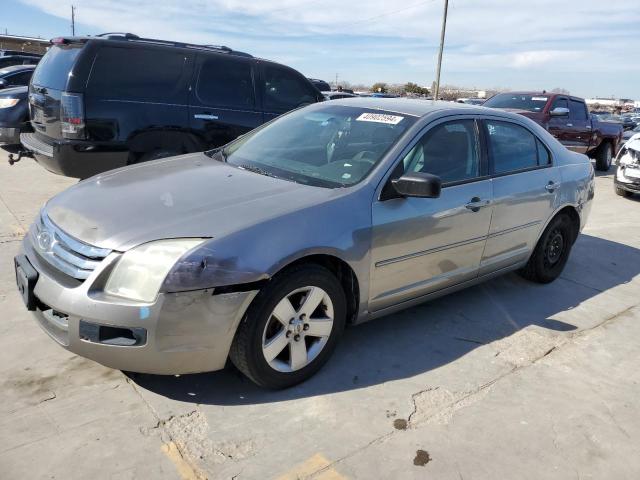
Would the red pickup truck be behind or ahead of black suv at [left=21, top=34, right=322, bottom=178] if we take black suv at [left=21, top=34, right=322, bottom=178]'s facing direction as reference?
ahead

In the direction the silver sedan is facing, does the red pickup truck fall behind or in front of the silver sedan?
behind

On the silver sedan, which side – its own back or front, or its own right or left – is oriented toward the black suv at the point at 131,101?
right

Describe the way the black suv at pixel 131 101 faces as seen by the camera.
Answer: facing away from the viewer and to the right of the viewer

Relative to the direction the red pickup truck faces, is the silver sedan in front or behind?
in front

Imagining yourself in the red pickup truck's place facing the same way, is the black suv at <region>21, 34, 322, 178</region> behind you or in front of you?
in front

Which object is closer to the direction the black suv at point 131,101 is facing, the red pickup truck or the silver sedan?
the red pickup truck

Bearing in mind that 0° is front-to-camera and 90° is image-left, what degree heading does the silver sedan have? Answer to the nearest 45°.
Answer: approximately 45°

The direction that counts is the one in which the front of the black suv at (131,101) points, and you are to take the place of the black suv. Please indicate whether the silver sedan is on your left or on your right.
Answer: on your right

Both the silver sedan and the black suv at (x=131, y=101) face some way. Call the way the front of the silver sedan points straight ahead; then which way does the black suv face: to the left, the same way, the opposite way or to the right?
the opposite way
